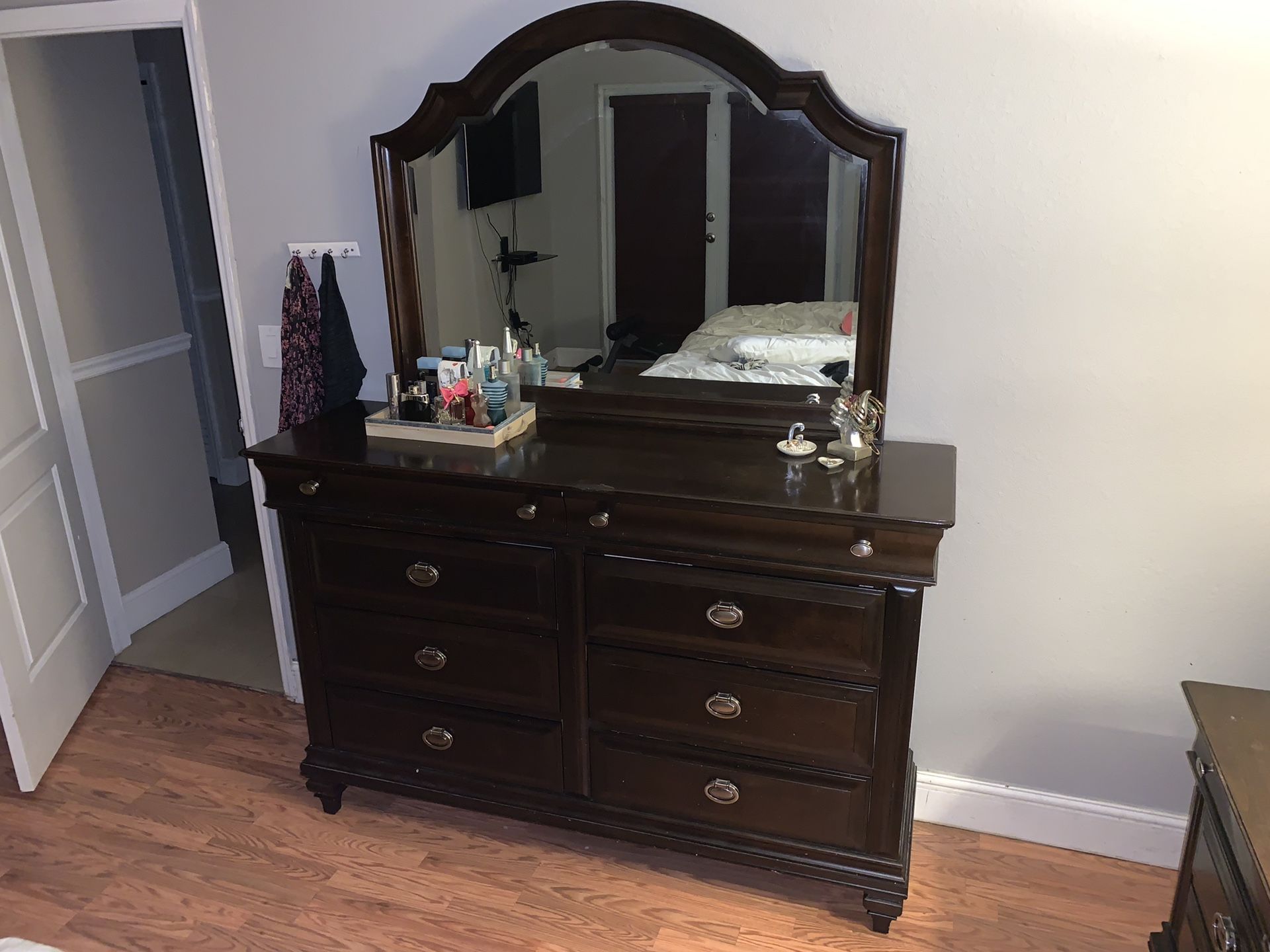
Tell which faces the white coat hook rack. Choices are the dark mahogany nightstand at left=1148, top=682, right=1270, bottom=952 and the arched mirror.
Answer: the dark mahogany nightstand

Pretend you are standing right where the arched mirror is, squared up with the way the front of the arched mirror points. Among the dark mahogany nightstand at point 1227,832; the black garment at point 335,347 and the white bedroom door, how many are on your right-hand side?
2

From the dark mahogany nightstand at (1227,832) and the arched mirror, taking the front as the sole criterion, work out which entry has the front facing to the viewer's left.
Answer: the dark mahogany nightstand

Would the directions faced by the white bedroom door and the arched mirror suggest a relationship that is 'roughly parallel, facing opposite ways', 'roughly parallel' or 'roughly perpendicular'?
roughly perpendicular

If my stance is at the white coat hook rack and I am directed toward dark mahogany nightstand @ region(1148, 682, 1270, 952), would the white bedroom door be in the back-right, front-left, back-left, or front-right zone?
back-right

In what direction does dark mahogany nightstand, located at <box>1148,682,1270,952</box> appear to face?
to the viewer's left

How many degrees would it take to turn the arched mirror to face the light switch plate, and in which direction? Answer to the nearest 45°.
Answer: approximately 90° to its right

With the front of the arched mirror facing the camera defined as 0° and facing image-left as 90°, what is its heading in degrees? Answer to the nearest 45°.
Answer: approximately 0°
